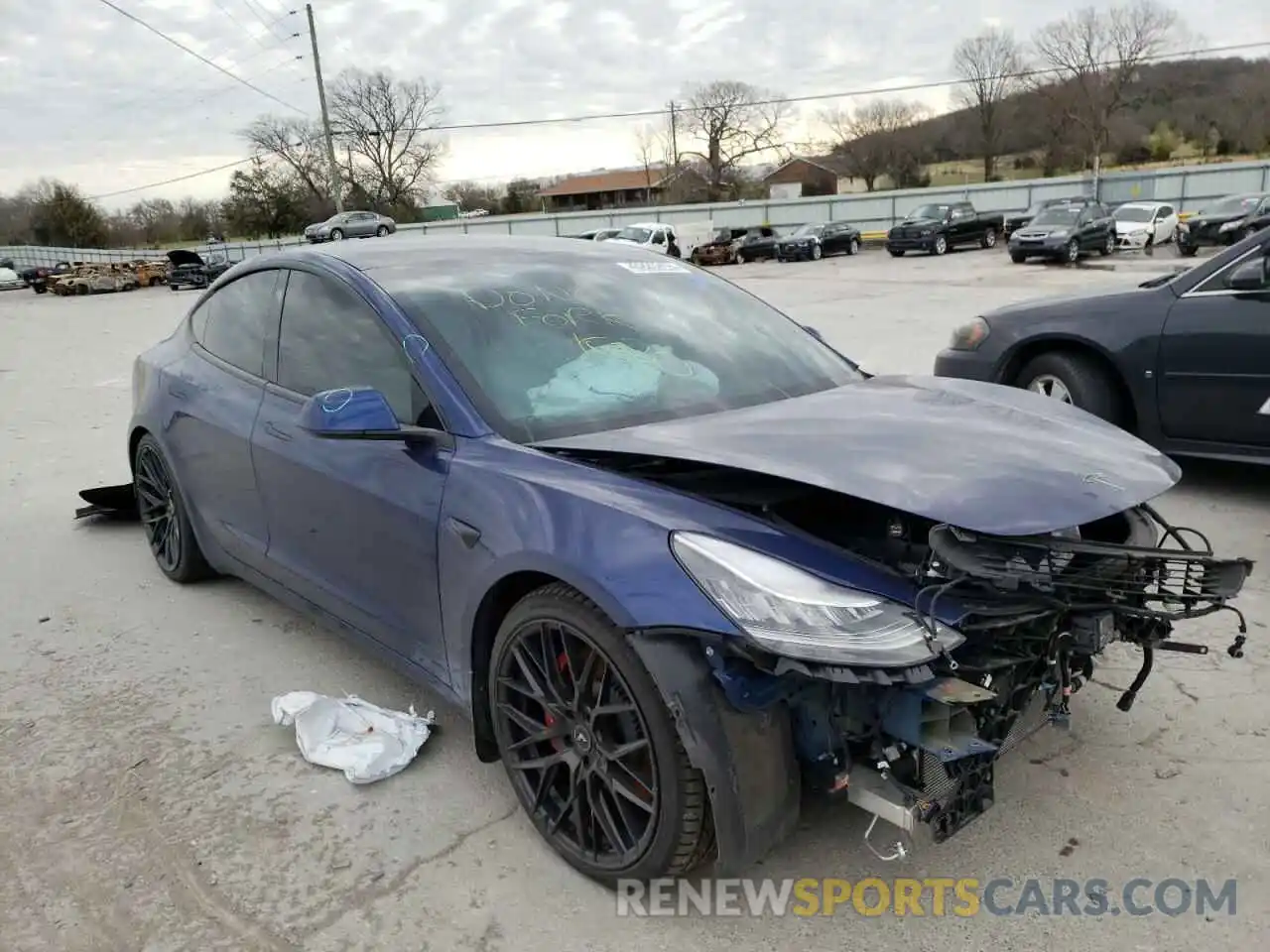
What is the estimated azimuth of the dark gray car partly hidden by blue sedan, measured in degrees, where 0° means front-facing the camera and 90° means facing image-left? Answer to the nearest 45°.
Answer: approximately 90°

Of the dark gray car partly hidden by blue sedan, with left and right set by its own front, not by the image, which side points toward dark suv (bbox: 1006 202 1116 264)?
right

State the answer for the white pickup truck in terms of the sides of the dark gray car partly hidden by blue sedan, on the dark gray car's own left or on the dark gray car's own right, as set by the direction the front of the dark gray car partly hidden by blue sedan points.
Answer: on the dark gray car's own right

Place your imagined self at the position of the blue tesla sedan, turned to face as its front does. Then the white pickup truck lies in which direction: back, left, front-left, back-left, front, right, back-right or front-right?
back-left

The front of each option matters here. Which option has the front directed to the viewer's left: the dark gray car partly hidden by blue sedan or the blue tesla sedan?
the dark gray car partly hidden by blue sedan

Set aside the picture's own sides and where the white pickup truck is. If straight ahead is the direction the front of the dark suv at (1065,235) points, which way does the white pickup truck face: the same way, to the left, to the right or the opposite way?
the same way

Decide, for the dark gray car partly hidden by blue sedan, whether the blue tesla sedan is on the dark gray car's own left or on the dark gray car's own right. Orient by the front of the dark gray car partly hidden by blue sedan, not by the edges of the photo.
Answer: on the dark gray car's own left

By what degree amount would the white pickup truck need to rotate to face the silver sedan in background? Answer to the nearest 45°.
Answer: approximately 45° to its right

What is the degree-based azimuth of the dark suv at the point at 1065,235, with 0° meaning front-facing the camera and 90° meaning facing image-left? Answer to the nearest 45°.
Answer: approximately 45°

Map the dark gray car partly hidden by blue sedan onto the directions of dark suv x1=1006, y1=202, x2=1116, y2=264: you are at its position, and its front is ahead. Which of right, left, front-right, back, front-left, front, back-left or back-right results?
front-left

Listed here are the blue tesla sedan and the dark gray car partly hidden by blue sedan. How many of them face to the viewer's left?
1

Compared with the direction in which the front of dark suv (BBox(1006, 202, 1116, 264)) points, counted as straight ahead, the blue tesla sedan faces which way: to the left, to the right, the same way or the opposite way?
to the left

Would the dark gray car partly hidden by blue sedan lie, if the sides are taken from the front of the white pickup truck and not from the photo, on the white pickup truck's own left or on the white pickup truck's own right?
on the white pickup truck's own left

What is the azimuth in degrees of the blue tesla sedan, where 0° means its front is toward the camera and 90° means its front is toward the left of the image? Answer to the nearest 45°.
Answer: approximately 315°

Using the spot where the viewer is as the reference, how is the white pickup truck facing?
facing the viewer and to the left of the viewer

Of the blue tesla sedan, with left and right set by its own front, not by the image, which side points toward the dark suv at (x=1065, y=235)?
left
